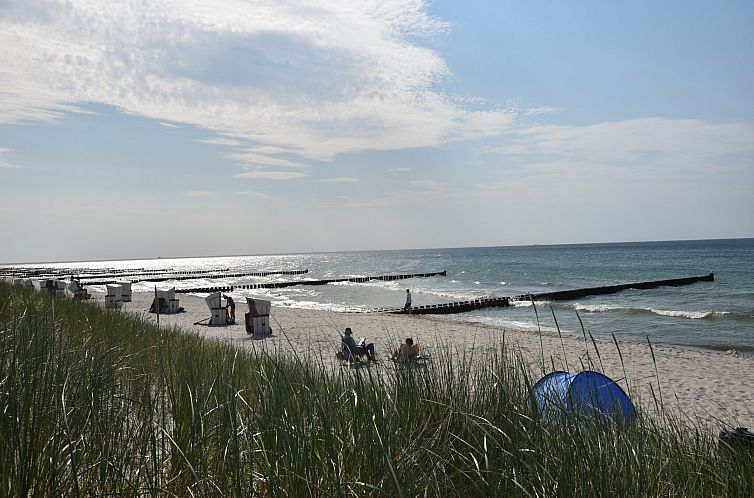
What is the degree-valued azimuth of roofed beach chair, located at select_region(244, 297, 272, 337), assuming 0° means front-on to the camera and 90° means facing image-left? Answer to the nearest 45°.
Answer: approximately 135°

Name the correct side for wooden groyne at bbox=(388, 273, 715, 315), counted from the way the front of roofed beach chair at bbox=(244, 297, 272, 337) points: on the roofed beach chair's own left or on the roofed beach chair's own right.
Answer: on the roofed beach chair's own right
